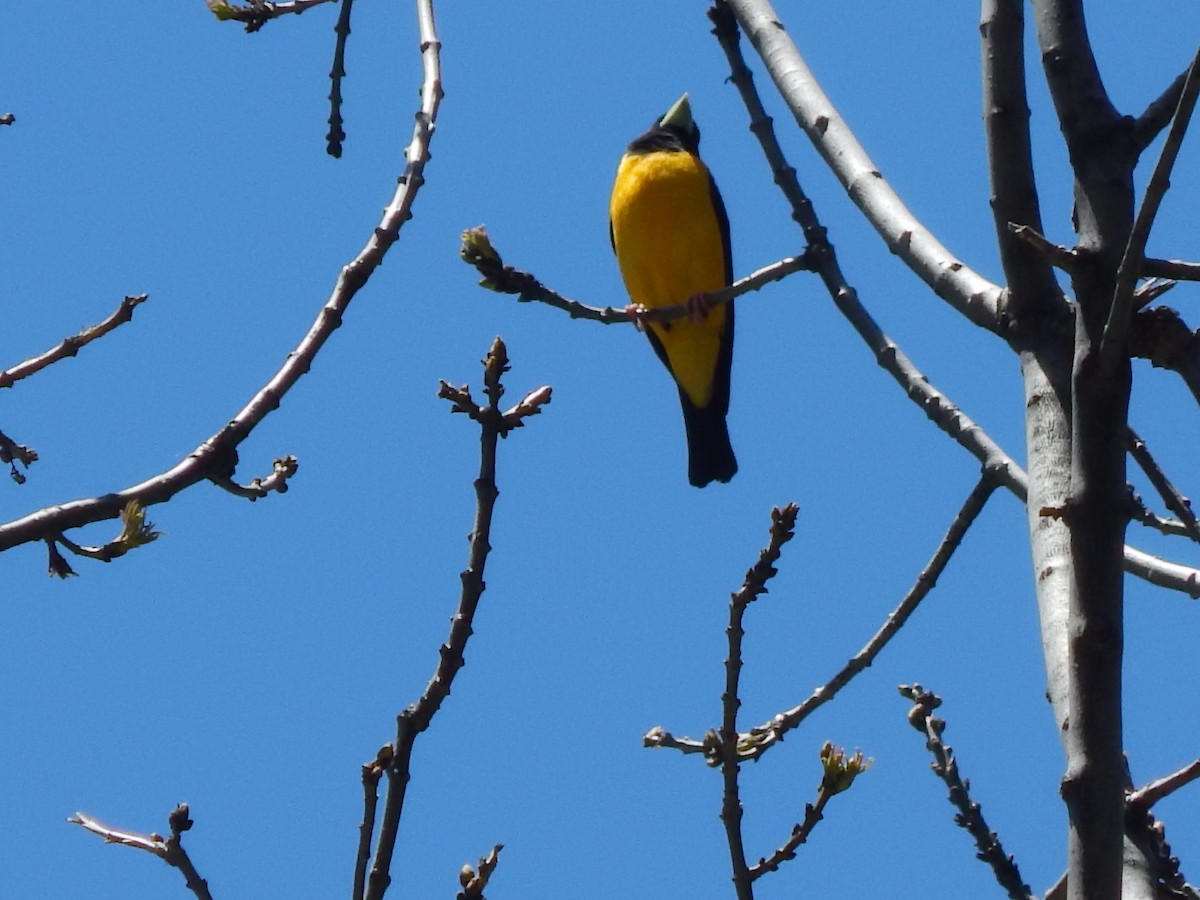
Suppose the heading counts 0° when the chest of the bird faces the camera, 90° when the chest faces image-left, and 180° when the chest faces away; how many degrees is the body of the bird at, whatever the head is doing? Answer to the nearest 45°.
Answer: approximately 0°
